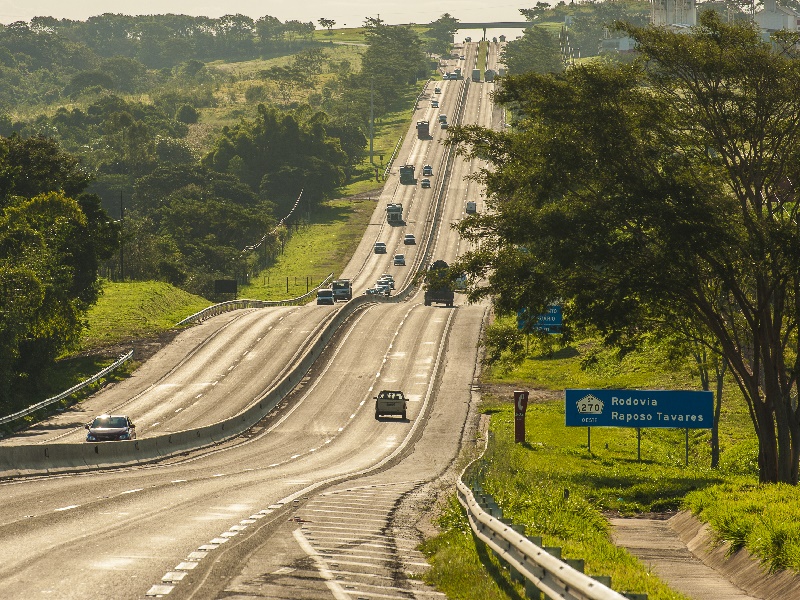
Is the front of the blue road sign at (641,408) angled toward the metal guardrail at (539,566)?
yes

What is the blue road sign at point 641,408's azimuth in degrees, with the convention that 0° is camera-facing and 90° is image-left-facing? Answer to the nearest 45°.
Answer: approximately 0°
